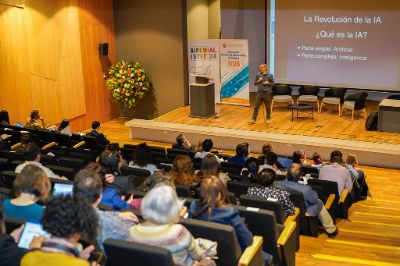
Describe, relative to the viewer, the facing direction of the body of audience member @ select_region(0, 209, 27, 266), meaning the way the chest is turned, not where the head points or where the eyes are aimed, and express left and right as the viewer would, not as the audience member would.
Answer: facing away from the viewer and to the right of the viewer

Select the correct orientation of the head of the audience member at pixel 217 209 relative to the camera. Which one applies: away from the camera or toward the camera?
away from the camera

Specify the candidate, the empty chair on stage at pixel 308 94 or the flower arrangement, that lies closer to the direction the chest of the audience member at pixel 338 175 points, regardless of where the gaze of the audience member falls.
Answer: the empty chair on stage

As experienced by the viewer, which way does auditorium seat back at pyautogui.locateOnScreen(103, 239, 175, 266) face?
facing away from the viewer and to the right of the viewer

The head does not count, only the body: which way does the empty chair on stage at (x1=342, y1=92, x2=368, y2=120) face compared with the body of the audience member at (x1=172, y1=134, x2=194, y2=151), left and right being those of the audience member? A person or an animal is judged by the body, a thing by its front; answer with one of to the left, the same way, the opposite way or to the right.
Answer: the opposite way

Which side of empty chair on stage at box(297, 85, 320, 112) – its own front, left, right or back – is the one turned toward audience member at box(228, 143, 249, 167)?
front

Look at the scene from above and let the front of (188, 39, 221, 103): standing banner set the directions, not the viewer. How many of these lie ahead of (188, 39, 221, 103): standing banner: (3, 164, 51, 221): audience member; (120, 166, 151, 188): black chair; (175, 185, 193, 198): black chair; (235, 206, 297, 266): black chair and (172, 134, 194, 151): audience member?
5

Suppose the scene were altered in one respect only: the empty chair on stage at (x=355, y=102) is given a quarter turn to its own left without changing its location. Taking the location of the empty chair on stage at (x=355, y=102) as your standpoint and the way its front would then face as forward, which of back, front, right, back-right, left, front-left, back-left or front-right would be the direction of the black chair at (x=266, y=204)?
front-right

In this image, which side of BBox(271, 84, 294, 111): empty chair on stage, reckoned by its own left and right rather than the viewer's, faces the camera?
front

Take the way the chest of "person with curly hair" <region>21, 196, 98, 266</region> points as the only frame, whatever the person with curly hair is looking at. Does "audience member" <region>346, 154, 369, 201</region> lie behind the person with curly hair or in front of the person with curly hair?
in front

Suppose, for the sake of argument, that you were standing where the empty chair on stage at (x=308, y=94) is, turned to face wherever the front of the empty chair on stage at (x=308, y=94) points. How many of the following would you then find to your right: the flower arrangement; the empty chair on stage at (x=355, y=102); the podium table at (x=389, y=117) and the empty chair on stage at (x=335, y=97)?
1

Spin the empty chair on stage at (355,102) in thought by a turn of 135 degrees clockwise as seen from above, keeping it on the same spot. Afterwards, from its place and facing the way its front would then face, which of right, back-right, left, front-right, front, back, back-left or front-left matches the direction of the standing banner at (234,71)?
left

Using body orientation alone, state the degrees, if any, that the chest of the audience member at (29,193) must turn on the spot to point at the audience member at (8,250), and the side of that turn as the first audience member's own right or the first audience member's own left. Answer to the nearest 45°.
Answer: approximately 135° to the first audience member's own right

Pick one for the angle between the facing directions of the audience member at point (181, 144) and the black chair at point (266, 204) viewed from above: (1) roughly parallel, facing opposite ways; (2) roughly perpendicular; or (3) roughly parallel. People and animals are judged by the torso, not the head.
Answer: roughly parallel

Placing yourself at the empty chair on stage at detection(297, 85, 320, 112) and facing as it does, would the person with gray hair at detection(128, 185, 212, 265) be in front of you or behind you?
in front

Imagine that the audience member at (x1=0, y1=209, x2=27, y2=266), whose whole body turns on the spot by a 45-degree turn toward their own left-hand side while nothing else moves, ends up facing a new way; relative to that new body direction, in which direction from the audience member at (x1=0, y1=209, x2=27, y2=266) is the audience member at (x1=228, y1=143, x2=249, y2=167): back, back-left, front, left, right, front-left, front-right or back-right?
front-right

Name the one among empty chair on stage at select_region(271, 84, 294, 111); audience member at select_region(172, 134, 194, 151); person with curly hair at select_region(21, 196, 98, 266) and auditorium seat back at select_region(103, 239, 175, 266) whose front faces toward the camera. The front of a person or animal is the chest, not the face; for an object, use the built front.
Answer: the empty chair on stage

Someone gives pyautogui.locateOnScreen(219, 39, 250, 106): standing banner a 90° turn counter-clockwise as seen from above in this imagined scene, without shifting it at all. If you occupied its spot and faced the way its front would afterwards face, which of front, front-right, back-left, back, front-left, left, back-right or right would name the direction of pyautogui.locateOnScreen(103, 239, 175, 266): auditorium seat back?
right

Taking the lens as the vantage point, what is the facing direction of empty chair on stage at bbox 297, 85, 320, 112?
facing the viewer

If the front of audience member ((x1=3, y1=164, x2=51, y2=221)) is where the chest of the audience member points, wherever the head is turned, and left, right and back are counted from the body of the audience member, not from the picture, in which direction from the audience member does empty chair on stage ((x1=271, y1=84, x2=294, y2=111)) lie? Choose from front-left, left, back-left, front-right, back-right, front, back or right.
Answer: front

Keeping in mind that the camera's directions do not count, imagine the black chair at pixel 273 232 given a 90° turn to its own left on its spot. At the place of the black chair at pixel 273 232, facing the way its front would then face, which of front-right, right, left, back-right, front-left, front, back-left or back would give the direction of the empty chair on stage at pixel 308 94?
front-right
